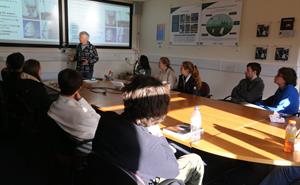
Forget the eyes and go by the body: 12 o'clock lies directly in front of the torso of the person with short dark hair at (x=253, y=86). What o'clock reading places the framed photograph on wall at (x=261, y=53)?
The framed photograph on wall is roughly at 3 o'clock from the person with short dark hair.

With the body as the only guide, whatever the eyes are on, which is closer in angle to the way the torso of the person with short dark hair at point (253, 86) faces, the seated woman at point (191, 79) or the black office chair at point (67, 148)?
the seated woman

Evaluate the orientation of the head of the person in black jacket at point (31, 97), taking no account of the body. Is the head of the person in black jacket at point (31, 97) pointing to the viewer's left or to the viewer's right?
to the viewer's right

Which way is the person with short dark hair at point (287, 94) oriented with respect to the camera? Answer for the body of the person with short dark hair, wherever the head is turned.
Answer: to the viewer's left

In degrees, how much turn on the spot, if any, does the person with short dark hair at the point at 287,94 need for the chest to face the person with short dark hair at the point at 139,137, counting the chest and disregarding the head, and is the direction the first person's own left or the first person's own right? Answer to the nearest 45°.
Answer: approximately 90° to the first person's own left

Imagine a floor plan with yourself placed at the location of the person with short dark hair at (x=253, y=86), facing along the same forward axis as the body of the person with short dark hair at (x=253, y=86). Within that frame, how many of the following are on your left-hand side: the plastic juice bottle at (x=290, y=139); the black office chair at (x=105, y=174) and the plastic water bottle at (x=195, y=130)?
3

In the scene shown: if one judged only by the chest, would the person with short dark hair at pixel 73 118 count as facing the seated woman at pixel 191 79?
yes

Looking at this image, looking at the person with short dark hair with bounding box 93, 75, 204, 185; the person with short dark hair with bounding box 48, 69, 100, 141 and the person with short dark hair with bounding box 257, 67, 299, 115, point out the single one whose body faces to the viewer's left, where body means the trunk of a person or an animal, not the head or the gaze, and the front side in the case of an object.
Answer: the person with short dark hair with bounding box 257, 67, 299, 115

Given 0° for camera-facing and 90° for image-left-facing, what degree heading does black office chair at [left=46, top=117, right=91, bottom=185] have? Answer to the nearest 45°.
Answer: approximately 225°

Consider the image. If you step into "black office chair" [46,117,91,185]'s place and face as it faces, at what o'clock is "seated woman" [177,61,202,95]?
The seated woman is roughly at 12 o'clock from the black office chair.
